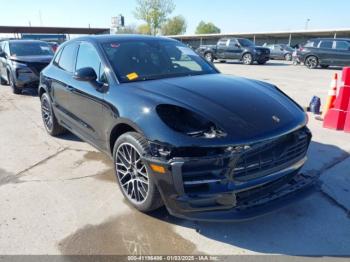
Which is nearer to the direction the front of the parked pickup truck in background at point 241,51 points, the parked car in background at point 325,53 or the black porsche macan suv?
the parked car in background

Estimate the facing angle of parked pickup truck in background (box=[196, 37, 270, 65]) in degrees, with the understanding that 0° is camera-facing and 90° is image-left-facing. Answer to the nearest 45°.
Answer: approximately 315°

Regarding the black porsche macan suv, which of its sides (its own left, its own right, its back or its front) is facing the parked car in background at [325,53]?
left

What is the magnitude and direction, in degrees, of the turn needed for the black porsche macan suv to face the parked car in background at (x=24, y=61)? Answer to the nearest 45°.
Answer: approximately 180°

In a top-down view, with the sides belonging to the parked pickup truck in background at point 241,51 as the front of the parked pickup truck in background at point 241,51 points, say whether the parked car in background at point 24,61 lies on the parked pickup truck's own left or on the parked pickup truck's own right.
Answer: on the parked pickup truck's own right

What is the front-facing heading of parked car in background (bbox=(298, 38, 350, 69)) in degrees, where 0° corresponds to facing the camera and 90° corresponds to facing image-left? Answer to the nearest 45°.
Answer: approximately 270°

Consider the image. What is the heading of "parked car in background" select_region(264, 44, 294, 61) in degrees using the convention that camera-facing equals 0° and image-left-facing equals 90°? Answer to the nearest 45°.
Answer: approximately 270°

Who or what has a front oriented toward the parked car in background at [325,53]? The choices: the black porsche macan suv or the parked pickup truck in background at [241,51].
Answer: the parked pickup truck in background at [241,51]
